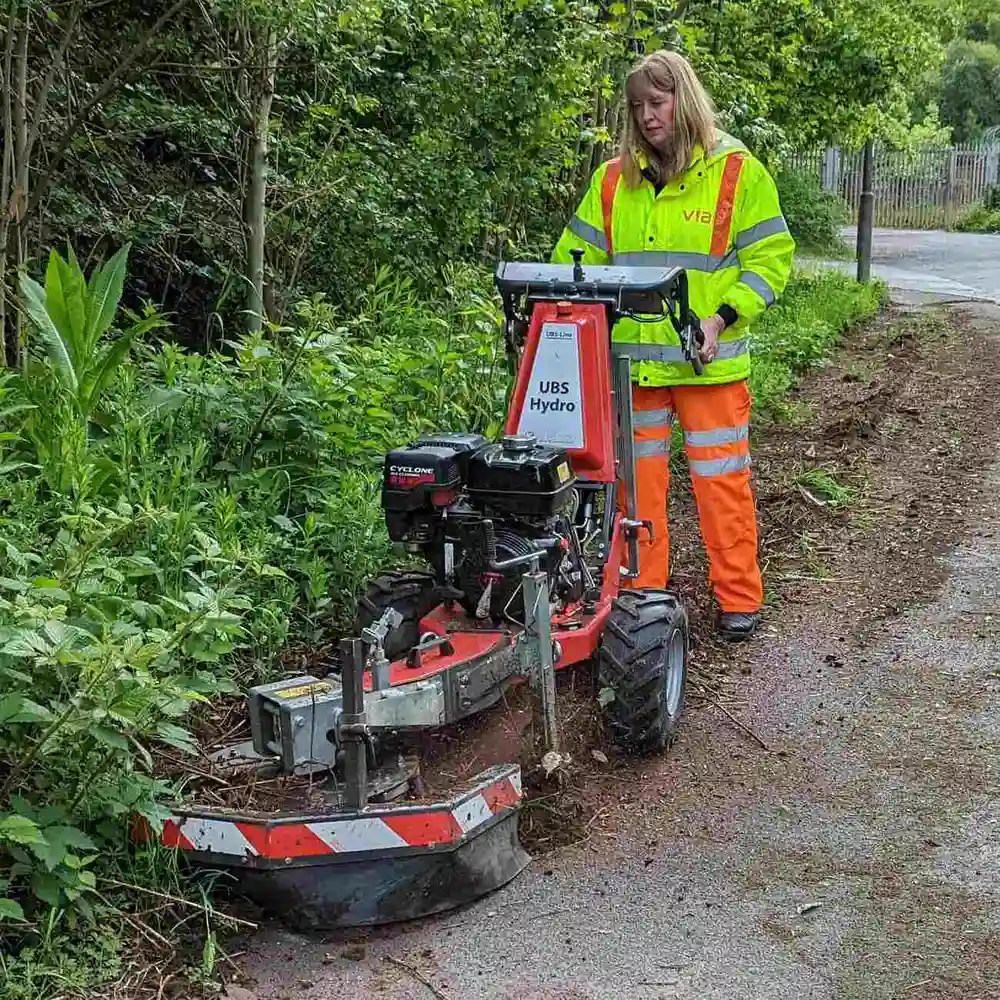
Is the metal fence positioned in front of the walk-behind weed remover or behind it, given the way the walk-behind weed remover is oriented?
behind

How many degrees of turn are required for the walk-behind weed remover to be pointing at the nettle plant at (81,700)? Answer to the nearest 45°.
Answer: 0° — it already faces it

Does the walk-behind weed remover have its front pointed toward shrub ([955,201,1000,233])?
no

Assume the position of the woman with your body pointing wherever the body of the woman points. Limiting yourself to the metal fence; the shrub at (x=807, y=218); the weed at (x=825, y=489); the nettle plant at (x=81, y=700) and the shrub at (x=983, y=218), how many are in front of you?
1

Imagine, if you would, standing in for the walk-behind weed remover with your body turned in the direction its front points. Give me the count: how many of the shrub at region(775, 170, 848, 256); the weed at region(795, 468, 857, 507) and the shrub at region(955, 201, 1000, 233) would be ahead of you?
0

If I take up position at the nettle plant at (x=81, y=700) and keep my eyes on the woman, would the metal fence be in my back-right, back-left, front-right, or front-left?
front-left

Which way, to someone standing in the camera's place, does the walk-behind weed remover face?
facing the viewer and to the left of the viewer

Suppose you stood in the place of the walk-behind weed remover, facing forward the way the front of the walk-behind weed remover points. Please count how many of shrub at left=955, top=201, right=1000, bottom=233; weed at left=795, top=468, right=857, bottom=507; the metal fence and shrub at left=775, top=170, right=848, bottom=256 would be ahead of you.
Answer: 0

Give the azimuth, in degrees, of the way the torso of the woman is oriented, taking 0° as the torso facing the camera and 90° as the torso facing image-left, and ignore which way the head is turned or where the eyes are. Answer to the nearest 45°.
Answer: approximately 45°

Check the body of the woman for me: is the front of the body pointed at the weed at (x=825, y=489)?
no

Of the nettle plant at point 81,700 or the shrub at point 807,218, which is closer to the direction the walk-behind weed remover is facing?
the nettle plant

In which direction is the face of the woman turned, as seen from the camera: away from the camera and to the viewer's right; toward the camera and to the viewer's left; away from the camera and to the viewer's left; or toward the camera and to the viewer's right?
toward the camera and to the viewer's left

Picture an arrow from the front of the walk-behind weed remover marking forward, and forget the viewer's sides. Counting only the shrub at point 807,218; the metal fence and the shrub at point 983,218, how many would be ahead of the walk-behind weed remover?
0

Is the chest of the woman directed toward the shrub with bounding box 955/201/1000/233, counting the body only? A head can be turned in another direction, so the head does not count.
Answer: no

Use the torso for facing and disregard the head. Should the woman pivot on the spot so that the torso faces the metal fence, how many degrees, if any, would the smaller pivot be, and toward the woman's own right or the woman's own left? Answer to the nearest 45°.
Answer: approximately 135° to the woman's own right

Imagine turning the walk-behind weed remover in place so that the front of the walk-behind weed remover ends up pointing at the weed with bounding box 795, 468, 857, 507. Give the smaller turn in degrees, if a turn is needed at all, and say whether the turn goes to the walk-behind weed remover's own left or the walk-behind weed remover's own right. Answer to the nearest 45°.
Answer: approximately 180°
